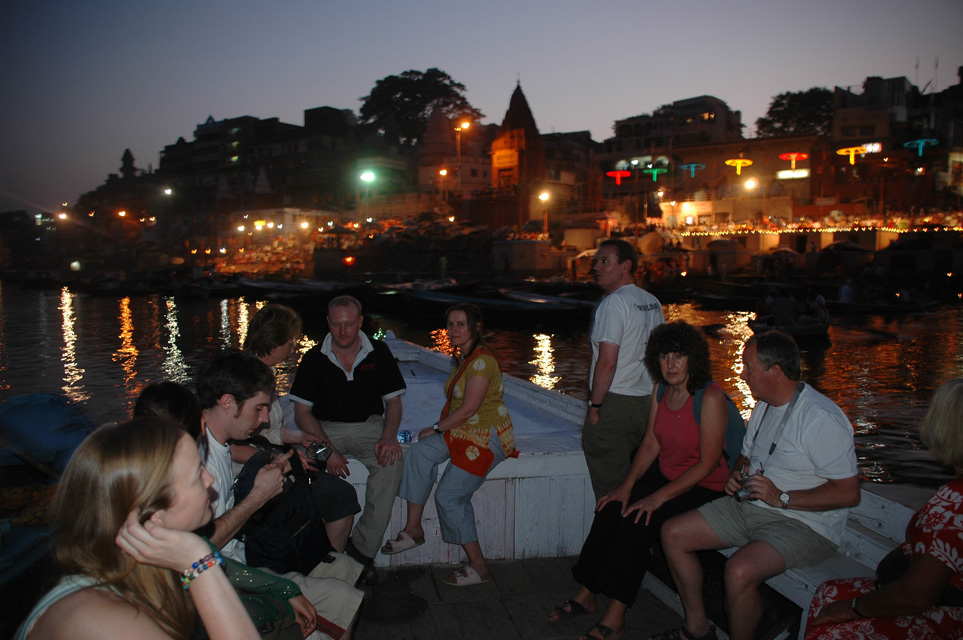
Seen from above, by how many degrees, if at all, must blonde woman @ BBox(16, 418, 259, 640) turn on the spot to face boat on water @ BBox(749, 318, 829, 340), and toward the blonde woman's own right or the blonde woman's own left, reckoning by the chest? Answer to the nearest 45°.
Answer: approximately 45° to the blonde woman's own left

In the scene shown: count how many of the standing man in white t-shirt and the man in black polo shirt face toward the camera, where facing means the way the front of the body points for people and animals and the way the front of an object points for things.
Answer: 1

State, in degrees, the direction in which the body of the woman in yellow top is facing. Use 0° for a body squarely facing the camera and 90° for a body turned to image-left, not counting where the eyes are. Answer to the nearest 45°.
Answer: approximately 45°

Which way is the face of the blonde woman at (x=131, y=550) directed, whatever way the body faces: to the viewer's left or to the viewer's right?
to the viewer's right

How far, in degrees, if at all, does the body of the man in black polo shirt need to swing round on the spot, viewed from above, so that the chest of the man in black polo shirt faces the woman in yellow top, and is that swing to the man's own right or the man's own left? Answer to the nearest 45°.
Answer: approximately 45° to the man's own left

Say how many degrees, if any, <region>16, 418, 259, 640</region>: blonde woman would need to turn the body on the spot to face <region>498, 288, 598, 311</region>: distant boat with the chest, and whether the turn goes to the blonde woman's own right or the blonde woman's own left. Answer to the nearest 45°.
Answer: approximately 45° to the blonde woman's own left

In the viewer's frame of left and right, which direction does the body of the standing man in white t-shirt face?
facing away from the viewer and to the left of the viewer

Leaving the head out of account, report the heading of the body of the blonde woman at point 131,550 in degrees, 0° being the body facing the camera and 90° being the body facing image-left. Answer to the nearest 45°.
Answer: approximately 270°

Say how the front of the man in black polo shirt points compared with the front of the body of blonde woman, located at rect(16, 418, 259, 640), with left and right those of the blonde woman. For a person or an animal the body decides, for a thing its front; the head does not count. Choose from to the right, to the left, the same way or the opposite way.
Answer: to the right
